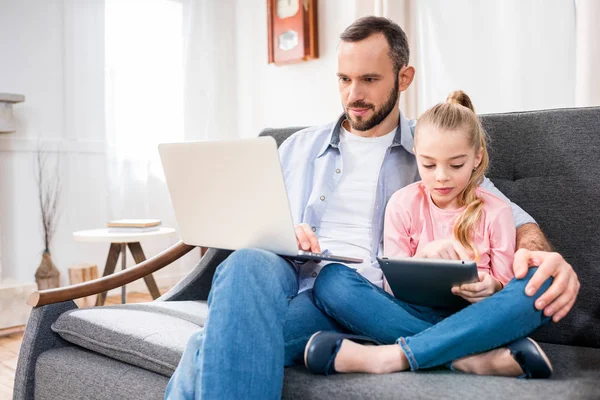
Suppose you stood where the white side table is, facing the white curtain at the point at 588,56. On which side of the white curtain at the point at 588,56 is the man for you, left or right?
right

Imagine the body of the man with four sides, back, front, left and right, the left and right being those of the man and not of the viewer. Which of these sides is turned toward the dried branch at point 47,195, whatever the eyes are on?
right

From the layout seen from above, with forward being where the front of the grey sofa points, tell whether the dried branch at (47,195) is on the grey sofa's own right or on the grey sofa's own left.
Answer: on the grey sofa's own right

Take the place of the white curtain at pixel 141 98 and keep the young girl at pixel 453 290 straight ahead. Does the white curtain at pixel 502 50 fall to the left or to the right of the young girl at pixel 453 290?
left

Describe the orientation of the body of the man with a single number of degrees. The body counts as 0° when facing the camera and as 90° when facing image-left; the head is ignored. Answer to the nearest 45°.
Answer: approximately 45°

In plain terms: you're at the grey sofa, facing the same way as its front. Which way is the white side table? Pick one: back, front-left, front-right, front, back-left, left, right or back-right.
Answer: right

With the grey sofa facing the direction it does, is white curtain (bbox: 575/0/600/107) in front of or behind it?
behind

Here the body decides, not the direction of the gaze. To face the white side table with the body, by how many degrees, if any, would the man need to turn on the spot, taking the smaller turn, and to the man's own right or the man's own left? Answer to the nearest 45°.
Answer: approximately 90° to the man's own right

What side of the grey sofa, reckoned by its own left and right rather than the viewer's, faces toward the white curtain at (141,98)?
right
